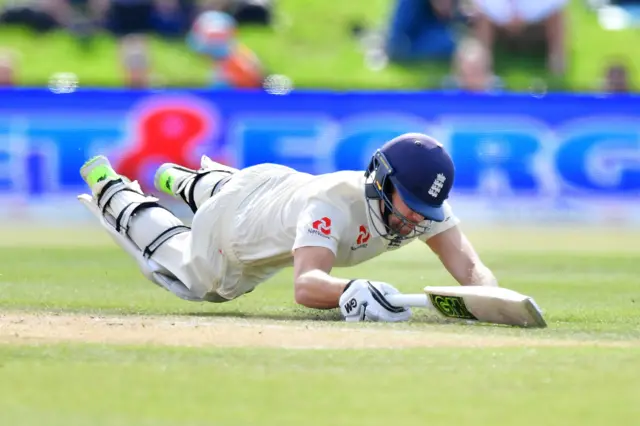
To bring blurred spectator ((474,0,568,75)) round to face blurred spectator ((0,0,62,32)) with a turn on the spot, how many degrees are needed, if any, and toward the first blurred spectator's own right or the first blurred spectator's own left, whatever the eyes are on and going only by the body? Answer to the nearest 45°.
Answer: approximately 90° to the first blurred spectator's own right

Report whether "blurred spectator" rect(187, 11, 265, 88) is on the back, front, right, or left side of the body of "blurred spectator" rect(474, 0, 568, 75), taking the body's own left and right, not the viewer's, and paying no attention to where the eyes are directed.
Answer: right

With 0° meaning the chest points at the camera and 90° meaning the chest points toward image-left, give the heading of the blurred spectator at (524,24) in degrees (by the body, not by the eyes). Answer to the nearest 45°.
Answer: approximately 0°

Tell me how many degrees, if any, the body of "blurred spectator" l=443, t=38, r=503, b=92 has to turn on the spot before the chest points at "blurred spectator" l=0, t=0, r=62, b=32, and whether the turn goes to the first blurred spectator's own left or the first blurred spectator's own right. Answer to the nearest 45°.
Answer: approximately 90° to the first blurred spectator's own right

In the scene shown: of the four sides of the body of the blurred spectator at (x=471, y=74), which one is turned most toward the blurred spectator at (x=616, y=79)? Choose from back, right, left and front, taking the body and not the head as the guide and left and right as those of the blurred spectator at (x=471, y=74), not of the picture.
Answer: left

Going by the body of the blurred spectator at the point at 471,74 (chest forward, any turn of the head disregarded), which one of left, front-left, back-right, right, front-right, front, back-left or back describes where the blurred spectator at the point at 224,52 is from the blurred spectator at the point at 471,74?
right

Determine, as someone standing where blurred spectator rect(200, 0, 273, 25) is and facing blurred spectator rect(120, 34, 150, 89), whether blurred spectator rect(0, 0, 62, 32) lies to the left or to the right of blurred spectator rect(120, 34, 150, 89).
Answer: right

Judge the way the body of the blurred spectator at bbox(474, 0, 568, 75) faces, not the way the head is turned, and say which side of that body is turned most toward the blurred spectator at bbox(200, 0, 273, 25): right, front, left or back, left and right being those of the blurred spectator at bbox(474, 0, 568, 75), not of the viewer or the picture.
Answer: right

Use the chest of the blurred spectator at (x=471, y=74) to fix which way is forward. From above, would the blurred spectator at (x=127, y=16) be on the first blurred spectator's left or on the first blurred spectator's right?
on the first blurred spectator's right

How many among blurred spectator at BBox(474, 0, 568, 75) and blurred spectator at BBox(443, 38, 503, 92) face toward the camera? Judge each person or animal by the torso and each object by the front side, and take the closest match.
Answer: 2

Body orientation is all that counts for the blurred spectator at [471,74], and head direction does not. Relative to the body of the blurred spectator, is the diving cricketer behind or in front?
in front

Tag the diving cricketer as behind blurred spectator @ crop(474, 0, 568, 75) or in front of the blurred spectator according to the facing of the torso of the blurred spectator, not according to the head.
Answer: in front
